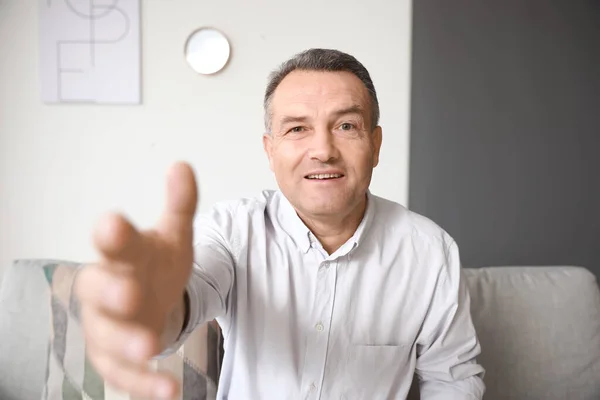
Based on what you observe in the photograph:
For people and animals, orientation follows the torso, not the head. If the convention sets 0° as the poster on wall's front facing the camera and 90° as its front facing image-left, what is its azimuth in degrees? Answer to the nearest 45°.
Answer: approximately 0°

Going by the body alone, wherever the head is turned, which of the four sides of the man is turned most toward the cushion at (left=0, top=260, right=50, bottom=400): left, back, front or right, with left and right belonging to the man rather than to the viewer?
right

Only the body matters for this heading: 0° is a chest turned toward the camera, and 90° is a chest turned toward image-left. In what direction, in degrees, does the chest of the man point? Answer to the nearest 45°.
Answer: approximately 0°
